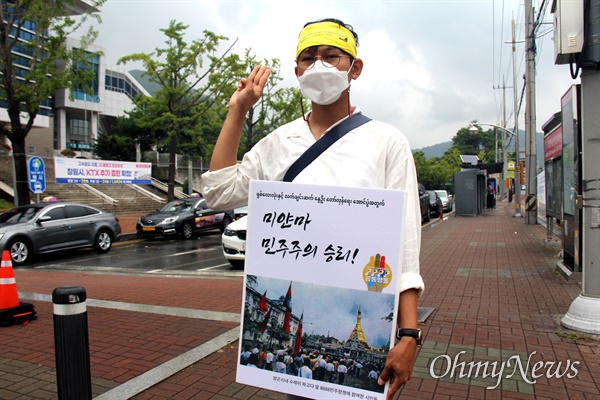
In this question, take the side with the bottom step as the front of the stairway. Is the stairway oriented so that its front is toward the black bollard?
yes

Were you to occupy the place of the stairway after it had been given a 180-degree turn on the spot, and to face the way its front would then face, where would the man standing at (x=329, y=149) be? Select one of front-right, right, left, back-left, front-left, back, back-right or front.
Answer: back

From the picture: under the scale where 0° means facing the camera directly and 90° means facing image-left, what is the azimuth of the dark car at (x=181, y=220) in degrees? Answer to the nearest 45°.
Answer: approximately 45°

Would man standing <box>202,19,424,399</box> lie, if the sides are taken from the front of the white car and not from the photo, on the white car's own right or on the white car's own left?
on the white car's own left

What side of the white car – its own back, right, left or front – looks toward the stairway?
right

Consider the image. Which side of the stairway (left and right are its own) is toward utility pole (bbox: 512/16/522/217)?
left

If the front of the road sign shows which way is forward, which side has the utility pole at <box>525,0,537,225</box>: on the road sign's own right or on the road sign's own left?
on the road sign's own left

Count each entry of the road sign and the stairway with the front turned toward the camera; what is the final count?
2

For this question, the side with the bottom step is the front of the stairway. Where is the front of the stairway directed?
toward the camera

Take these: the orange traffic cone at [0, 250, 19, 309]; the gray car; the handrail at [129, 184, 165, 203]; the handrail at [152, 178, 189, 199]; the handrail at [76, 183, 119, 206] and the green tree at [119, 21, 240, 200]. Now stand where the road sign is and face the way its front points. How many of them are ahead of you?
2

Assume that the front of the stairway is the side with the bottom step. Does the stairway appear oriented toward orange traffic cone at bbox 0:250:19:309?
yes

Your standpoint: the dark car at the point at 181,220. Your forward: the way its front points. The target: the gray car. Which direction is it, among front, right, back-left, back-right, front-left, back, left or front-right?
front

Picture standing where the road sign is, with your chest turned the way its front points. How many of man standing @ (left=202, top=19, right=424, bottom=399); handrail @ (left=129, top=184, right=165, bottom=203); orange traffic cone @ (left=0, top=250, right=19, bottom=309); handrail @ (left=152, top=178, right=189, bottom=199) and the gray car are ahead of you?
3
